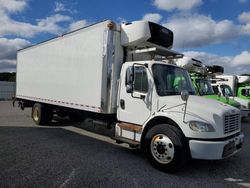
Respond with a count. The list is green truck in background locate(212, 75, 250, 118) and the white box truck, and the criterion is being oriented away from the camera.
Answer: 0

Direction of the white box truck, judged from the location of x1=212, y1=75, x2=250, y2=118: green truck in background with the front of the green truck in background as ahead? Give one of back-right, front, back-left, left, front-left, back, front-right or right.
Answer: front-right

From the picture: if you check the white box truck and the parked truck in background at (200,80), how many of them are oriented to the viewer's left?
0

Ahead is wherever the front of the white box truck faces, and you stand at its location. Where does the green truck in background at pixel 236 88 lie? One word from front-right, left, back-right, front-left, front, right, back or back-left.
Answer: left

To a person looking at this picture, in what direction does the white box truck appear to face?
facing the viewer and to the right of the viewer

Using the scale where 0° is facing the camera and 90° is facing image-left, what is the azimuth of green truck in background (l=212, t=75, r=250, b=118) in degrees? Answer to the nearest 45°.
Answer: approximately 315°

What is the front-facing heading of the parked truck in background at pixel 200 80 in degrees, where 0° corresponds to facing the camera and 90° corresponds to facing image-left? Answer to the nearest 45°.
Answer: approximately 315°

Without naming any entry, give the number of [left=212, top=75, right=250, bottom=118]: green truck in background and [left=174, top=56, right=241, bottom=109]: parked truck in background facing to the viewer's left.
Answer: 0

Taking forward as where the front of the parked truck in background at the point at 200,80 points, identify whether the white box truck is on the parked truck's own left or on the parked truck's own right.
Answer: on the parked truck's own right
